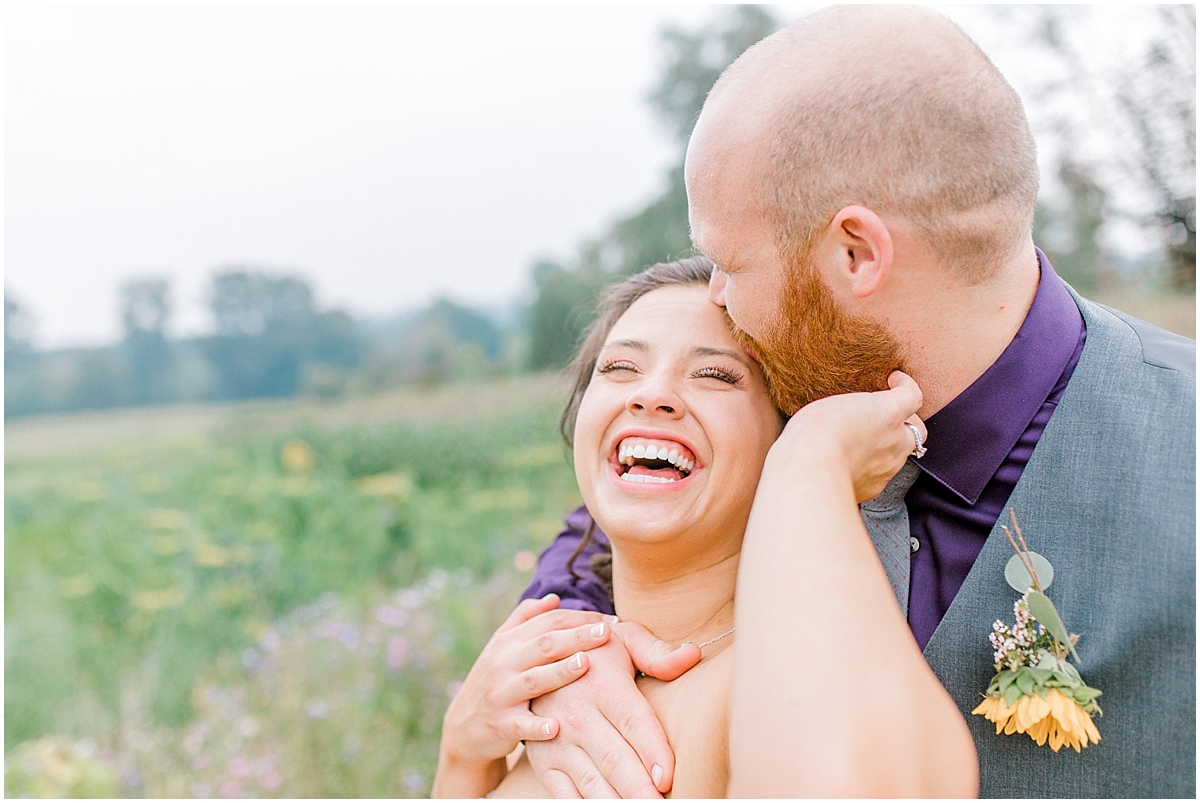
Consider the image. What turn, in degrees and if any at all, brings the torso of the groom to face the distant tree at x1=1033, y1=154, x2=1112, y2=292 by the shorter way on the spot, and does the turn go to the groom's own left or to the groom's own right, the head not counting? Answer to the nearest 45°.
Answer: approximately 135° to the groom's own right

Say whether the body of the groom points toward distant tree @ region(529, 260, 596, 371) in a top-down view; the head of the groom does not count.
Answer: no

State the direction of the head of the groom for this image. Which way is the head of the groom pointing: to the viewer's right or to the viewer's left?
to the viewer's left

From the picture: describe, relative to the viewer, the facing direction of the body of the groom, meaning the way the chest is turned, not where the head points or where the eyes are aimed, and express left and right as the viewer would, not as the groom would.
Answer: facing the viewer and to the left of the viewer

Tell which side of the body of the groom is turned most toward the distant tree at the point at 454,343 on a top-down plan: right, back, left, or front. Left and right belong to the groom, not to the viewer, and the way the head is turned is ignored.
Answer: right

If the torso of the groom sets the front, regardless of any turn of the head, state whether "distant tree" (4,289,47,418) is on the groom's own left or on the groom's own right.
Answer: on the groom's own right

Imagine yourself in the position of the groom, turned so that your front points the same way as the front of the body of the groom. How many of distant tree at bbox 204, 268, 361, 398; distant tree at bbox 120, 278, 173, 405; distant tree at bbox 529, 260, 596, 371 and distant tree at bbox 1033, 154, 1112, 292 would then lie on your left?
0

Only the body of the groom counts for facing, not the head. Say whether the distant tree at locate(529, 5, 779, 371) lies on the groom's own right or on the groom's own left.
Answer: on the groom's own right

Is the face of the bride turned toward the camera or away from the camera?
toward the camera

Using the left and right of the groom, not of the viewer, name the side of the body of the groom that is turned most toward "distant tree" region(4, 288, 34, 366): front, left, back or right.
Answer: right
